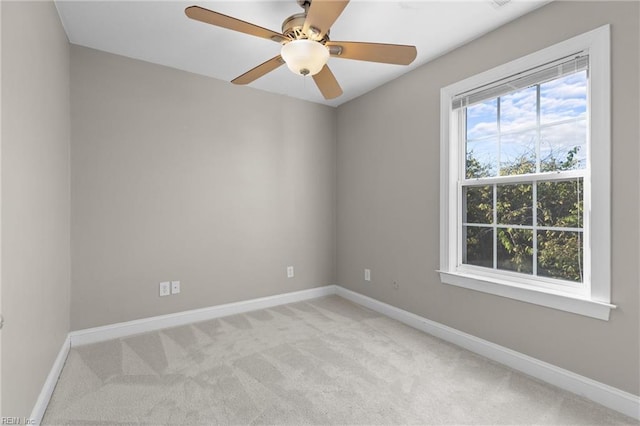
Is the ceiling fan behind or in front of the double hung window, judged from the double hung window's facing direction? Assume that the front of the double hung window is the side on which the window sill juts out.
in front

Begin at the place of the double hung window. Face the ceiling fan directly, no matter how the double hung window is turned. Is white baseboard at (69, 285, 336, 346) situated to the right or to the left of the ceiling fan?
right

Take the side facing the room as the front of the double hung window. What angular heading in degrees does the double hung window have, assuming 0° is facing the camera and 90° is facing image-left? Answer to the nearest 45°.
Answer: approximately 45°
